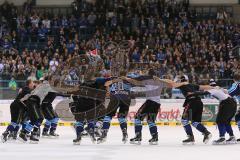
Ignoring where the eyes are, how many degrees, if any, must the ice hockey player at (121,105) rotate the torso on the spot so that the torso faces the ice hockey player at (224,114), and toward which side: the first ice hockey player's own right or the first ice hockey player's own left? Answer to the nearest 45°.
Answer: approximately 90° to the first ice hockey player's own right

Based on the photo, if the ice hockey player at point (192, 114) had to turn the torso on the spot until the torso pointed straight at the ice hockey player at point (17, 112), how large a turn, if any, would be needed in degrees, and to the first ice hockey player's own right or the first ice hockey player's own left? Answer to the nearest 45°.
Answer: approximately 45° to the first ice hockey player's own left

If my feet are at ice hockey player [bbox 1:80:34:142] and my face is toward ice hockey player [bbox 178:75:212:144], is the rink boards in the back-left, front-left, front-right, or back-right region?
front-left

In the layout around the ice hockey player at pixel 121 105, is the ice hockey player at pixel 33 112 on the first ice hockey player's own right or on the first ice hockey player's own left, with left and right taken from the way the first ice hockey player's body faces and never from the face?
on the first ice hockey player's own left

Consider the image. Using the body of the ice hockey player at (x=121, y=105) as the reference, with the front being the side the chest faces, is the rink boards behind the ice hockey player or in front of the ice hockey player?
in front

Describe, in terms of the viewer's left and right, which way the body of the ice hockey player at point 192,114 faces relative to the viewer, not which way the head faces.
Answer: facing away from the viewer and to the left of the viewer

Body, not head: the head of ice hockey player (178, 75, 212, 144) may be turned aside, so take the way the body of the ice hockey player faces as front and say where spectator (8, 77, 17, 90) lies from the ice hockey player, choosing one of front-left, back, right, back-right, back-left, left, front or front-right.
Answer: front

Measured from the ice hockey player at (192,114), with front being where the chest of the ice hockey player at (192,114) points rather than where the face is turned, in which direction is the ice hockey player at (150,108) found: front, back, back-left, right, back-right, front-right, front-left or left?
front-left

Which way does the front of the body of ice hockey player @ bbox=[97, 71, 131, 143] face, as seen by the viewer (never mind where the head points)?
away from the camera

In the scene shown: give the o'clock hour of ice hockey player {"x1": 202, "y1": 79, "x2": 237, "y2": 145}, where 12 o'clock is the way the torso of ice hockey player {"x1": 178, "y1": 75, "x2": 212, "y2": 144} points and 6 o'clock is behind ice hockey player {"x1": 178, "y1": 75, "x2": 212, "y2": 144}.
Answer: ice hockey player {"x1": 202, "y1": 79, "x2": 237, "y2": 145} is roughly at 4 o'clock from ice hockey player {"x1": 178, "y1": 75, "x2": 212, "y2": 144}.

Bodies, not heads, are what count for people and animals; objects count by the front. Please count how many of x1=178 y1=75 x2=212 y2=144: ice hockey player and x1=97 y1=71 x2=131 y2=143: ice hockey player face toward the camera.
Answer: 0

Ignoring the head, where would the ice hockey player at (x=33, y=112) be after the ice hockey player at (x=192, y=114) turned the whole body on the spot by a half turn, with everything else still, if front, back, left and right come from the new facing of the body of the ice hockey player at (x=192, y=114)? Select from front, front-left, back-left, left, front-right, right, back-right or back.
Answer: back-right

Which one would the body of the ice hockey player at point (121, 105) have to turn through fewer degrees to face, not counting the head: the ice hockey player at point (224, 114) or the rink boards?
the rink boards

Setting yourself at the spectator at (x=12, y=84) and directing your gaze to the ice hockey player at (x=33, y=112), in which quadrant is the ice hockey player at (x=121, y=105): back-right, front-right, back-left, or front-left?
front-left

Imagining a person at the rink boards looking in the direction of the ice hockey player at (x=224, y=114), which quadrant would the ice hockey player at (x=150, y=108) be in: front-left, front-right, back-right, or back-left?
front-right

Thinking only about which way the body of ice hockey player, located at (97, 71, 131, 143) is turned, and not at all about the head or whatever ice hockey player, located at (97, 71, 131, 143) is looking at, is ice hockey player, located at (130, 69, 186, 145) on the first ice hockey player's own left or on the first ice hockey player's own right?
on the first ice hockey player's own right
